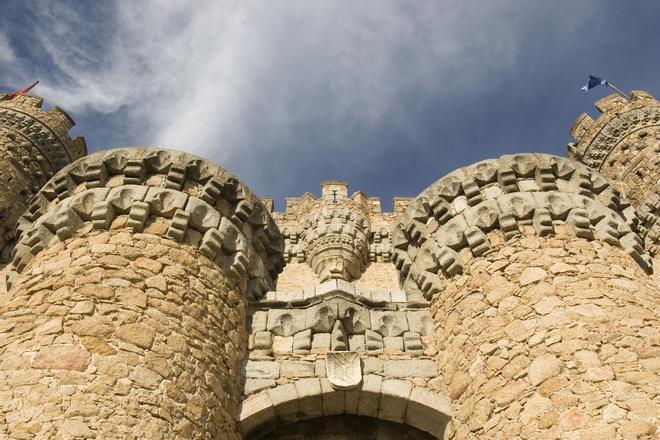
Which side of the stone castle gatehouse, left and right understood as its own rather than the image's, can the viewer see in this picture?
front

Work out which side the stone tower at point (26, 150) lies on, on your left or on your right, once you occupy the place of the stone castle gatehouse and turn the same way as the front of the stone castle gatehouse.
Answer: on your right
